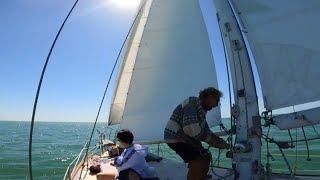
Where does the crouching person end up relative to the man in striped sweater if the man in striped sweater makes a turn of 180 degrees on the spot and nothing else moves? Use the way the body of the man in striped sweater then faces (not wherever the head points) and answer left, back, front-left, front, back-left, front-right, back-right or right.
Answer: front

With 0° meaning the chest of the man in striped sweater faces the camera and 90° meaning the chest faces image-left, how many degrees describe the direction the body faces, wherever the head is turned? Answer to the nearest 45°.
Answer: approximately 270°

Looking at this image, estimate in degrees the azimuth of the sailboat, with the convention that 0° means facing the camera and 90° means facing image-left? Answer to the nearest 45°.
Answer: approximately 135°

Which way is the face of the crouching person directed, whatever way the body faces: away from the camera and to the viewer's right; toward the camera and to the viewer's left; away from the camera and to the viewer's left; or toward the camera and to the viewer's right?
away from the camera and to the viewer's left

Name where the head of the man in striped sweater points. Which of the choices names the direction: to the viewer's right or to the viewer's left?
to the viewer's right
